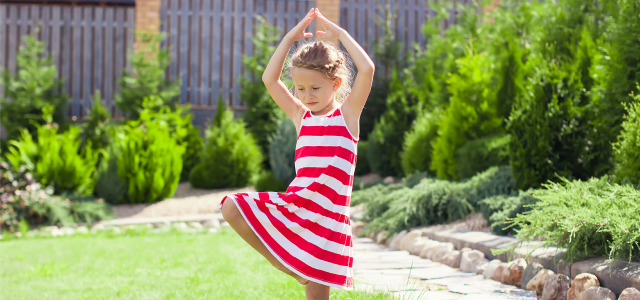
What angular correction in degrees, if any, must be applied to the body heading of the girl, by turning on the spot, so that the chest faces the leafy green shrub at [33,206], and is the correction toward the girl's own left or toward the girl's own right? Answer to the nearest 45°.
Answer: approximately 90° to the girl's own right

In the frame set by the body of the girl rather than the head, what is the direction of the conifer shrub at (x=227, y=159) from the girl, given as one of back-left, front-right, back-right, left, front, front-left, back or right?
back-right

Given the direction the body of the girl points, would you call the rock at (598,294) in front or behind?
behind

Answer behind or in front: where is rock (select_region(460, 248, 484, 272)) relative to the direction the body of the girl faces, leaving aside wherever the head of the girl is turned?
behind

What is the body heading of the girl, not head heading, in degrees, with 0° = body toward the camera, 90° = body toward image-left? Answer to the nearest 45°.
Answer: approximately 45°

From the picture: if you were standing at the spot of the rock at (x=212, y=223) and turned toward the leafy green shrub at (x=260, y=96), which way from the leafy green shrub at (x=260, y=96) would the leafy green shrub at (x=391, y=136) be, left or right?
right
